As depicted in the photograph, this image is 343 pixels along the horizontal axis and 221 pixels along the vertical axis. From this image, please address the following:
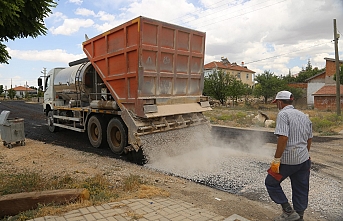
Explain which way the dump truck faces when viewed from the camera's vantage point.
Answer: facing away from the viewer and to the left of the viewer

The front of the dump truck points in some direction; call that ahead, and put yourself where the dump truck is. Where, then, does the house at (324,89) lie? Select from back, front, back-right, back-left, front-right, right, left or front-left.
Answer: right

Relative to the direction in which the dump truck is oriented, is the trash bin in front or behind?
in front

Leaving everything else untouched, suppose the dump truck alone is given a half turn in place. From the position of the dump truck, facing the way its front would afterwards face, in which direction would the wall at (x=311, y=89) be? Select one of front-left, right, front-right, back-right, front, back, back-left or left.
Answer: left

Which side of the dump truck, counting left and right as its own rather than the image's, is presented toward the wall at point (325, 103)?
right

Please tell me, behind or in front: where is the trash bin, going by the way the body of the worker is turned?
in front

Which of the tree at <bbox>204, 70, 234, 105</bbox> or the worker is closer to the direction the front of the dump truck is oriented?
the tree

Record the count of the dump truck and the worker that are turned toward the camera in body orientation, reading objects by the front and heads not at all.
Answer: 0

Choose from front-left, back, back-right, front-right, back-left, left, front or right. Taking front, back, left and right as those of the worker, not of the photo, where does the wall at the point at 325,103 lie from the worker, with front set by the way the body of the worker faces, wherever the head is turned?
front-right

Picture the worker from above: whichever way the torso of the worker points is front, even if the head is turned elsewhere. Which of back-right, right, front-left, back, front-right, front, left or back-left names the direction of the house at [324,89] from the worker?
front-right

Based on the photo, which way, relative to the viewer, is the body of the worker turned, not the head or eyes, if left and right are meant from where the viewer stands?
facing away from the viewer and to the left of the viewer
